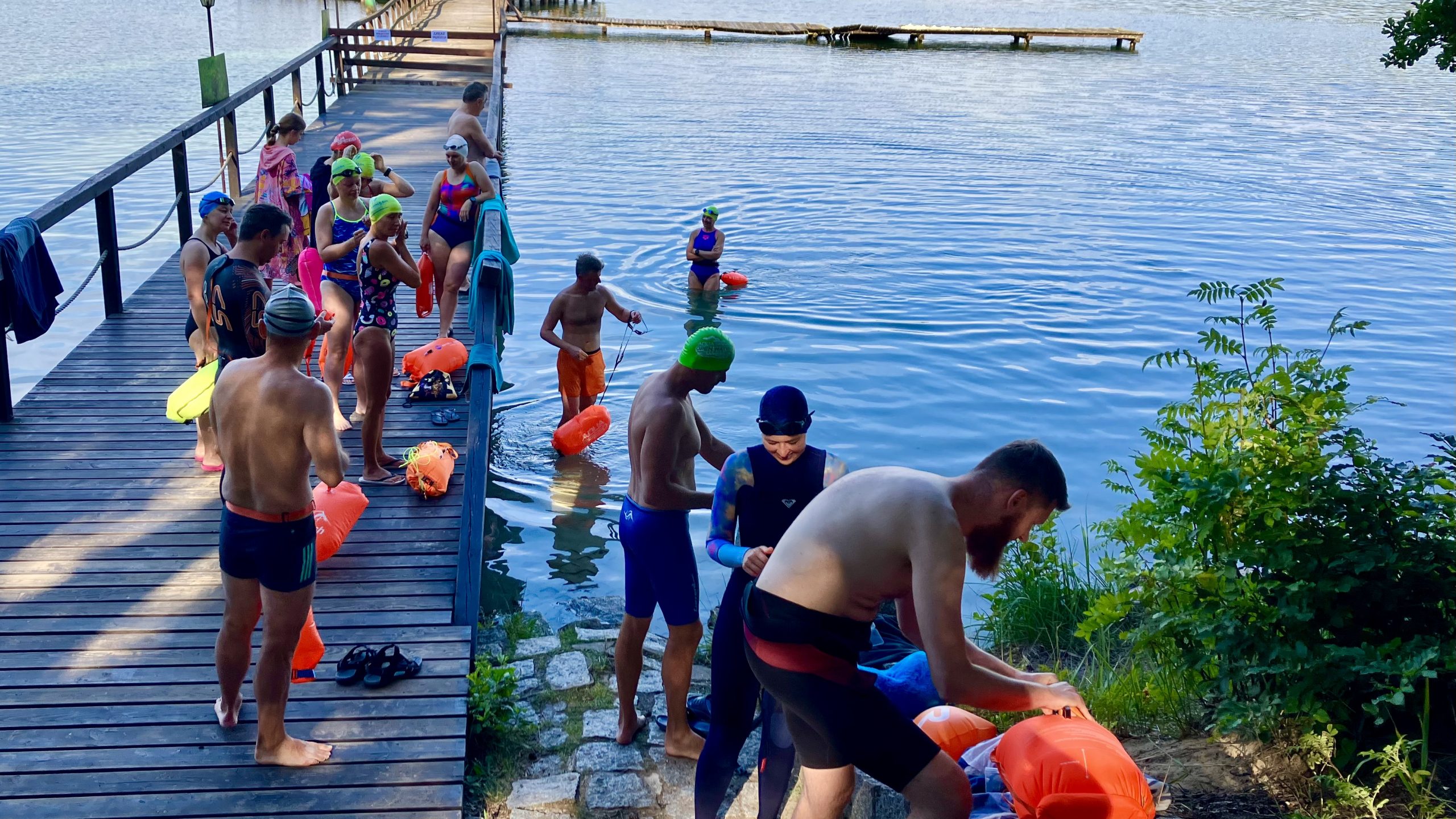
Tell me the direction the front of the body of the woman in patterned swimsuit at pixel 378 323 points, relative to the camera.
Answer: to the viewer's right

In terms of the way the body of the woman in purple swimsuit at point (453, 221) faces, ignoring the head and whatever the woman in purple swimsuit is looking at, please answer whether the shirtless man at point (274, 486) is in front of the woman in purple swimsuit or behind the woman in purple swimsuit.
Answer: in front

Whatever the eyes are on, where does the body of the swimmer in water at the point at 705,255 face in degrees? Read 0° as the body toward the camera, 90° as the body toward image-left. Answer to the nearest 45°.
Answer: approximately 0°

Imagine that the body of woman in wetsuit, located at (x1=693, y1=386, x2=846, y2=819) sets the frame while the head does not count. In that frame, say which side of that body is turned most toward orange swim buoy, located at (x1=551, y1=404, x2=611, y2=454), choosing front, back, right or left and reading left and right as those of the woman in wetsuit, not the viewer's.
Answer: back

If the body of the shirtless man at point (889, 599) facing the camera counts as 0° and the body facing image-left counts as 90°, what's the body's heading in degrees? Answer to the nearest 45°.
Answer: approximately 270°

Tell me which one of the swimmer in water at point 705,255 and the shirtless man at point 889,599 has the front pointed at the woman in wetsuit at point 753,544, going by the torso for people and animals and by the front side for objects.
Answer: the swimmer in water

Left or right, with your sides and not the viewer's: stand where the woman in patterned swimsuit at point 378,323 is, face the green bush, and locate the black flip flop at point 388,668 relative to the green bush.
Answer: right

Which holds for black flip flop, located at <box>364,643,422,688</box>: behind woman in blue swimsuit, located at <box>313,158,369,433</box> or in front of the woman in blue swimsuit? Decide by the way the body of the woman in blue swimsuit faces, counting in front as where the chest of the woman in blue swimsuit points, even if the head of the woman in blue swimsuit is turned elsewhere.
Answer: in front

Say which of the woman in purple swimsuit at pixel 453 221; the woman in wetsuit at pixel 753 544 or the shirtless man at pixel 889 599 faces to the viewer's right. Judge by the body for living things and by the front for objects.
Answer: the shirtless man

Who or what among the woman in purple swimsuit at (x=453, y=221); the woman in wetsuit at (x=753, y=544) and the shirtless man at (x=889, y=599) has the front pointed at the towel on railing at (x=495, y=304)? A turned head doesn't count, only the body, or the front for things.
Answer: the woman in purple swimsuit
